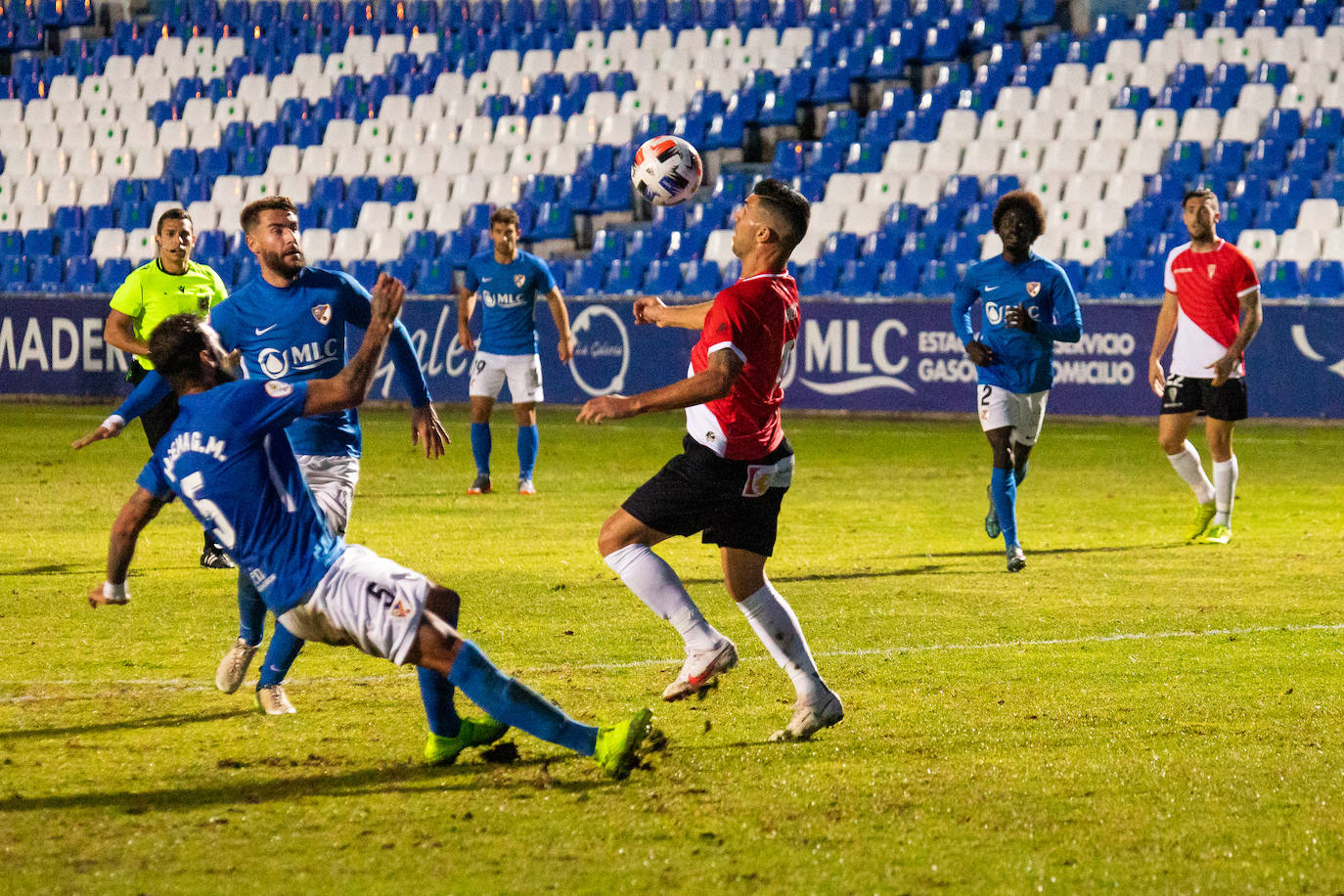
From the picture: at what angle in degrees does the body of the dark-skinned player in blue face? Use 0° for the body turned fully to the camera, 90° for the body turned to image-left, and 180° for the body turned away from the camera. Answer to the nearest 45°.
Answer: approximately 0°

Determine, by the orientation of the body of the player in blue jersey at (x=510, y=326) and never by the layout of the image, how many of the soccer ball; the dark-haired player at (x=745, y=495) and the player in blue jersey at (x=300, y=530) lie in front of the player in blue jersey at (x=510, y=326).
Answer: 3

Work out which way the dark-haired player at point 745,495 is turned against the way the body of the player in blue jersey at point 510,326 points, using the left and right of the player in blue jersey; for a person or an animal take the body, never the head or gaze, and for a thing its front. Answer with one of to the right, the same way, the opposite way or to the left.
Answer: to the right

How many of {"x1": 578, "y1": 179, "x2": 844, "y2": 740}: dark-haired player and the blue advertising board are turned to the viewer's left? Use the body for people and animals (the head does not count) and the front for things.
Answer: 1

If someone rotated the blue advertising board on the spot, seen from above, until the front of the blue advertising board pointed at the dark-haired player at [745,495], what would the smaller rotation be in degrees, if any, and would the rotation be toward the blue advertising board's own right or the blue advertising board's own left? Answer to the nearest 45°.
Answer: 0° — it already faces them

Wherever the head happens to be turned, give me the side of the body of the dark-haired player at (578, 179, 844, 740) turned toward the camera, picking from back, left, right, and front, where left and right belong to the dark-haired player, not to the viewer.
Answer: left

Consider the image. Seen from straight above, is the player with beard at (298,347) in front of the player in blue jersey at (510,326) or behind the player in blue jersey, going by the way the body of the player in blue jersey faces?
in front

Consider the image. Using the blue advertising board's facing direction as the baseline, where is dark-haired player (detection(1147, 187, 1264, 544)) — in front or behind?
in front

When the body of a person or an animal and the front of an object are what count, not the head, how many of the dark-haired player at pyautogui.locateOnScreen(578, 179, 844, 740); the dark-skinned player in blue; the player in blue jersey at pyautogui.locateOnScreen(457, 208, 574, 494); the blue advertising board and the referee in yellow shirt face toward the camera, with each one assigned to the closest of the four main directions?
4

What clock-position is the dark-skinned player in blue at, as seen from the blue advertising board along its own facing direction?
The dark-skinned player in blue is roughly at 12 o'clock from the blue advertising board.

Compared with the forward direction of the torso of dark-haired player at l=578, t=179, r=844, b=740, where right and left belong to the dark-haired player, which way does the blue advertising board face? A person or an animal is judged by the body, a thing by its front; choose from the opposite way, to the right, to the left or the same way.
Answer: to the left

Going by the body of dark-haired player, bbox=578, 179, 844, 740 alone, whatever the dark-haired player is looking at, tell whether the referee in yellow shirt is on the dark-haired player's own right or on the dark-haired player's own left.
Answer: on the dark-haired player's own right
